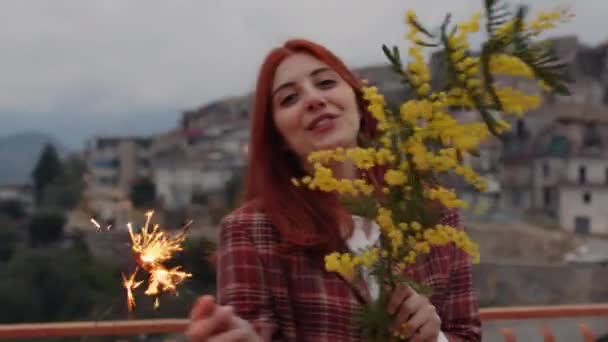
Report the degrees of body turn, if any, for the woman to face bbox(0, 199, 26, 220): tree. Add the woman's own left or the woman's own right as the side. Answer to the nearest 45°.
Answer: approximately 135° to the woman's own right

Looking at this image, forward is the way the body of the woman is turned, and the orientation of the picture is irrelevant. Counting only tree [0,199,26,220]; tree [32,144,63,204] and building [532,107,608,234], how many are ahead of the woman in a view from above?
0

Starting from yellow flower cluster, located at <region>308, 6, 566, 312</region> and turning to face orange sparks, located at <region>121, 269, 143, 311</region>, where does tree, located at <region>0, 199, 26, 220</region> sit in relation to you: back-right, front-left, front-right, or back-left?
front-right

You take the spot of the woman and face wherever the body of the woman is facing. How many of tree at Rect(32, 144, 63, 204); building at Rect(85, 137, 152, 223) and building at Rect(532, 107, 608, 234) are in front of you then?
0

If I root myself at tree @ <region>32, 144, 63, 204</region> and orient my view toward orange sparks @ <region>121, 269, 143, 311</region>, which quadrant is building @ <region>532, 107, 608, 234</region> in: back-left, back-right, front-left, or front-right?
front-left

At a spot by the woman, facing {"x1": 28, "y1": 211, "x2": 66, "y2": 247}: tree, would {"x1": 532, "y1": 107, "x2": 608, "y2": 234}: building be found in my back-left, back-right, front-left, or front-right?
front-right

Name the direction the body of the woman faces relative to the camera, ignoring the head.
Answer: toward the camera

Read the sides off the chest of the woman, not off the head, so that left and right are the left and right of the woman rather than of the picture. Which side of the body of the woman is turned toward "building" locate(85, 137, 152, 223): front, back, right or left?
back

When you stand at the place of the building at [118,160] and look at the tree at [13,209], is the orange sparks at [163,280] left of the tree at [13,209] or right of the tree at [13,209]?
left

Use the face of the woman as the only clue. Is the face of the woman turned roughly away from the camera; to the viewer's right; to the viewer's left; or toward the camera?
toward the camera
